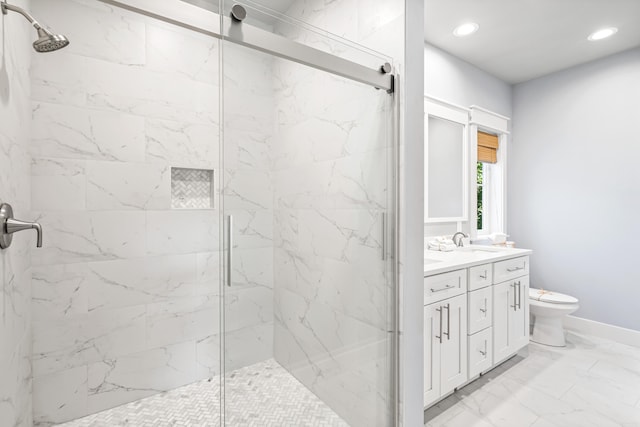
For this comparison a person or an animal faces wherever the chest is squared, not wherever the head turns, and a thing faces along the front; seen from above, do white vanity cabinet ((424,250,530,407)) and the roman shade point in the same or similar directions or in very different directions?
same or similar directions

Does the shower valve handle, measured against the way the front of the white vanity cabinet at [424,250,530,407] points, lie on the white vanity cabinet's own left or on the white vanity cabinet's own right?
on the white vanity cabinet's own right

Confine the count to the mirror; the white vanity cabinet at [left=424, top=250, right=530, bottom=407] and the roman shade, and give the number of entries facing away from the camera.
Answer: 0

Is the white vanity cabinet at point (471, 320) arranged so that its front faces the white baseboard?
no

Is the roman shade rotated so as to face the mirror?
no

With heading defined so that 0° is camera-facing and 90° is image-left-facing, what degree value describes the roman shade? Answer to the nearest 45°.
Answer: approximately 315°

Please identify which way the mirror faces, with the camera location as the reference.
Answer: facing the viewer and to the right of the viewer

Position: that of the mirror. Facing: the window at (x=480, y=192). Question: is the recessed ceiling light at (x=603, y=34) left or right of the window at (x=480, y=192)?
right

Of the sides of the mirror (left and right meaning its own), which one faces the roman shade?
left

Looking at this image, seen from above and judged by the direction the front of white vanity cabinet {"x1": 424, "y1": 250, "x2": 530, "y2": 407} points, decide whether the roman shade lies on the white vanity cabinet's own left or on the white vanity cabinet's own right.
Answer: on the white vanity cabinet's own left

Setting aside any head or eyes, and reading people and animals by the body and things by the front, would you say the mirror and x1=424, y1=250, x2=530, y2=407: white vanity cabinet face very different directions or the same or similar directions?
same or similar directions

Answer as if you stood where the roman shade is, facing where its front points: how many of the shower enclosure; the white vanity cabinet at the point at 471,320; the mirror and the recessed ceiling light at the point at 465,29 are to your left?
0

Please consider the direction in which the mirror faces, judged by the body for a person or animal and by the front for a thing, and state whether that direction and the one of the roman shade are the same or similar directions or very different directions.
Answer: same or similar directions
